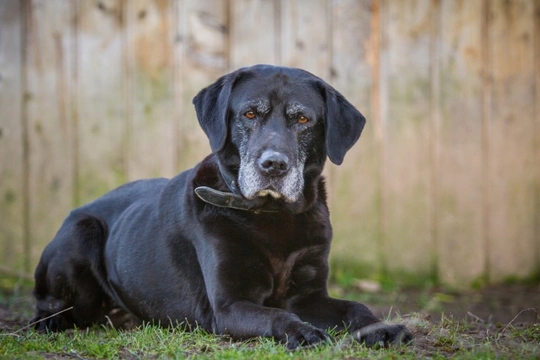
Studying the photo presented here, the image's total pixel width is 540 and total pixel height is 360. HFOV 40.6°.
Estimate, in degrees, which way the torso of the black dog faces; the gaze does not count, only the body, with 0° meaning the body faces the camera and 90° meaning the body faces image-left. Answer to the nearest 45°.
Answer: approximately 315°
